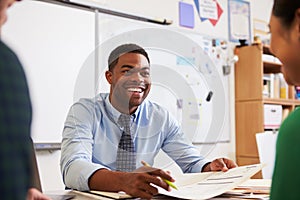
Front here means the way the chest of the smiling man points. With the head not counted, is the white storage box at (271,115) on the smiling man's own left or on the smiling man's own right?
on the smiling man's own left

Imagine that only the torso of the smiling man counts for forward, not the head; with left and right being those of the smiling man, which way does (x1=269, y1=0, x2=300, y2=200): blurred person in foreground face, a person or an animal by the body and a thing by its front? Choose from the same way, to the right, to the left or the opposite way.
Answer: the opposite way

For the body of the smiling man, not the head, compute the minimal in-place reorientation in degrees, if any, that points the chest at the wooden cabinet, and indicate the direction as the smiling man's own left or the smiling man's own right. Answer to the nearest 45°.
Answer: approximately 90° to the smiling man's own left

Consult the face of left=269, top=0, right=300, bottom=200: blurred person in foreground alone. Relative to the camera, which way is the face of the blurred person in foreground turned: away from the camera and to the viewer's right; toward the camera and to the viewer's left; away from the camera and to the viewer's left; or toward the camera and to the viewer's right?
away from the camera and to the viewer's left

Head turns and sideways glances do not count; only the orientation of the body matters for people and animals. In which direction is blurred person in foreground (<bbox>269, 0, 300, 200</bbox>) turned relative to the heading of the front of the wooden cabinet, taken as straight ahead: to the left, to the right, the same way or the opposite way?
the opposite way

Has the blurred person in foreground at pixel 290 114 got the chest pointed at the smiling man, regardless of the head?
yes

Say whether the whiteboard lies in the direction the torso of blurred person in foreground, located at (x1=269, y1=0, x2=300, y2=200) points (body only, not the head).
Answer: yes

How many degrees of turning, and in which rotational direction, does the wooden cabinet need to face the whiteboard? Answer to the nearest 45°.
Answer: approximately 90° to its right

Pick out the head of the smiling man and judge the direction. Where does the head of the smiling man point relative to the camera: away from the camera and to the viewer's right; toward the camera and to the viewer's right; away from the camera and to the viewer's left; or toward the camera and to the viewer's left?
toward the camera and to the viewer's right

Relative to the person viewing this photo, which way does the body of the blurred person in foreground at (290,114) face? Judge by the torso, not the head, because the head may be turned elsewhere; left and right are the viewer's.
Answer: facing away from the viewer and to the left of the viewer

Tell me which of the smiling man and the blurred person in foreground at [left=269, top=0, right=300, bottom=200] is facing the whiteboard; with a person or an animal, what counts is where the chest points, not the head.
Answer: the blurred person in foreground
